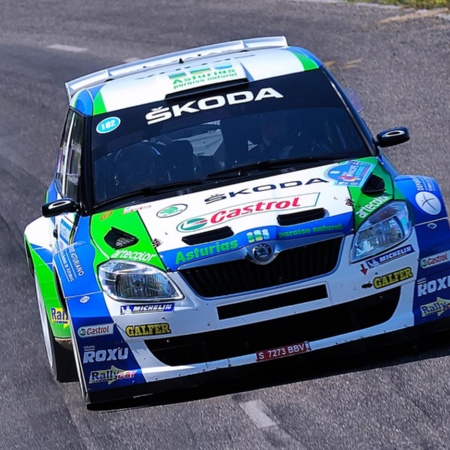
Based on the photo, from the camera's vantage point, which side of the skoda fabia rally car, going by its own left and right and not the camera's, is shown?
front
